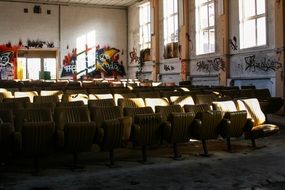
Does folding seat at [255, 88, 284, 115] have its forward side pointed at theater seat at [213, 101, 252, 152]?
no

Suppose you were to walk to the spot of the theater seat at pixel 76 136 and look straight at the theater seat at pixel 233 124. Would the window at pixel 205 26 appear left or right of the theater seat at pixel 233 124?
left

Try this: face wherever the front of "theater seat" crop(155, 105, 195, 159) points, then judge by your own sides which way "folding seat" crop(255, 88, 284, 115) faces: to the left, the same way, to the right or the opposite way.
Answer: the same way

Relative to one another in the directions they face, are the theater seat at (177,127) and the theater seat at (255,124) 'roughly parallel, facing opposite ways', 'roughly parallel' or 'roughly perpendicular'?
roughly parallel

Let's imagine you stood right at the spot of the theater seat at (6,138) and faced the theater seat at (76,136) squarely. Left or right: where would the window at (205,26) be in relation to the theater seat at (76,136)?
left
